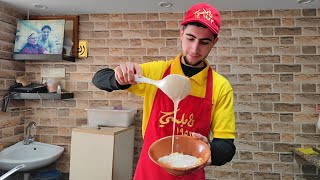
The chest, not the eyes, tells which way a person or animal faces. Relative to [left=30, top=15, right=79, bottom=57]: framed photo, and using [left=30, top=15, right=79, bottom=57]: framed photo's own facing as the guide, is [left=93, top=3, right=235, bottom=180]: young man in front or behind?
in front

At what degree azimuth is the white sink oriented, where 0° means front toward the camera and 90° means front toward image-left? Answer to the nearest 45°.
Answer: approximately 0°

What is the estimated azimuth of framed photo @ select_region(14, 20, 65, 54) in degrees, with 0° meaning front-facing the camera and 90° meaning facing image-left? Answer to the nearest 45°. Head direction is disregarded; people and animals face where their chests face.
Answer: approximately 0°

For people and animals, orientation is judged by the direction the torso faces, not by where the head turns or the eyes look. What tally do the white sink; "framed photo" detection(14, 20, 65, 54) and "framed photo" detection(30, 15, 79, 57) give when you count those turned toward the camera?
3
